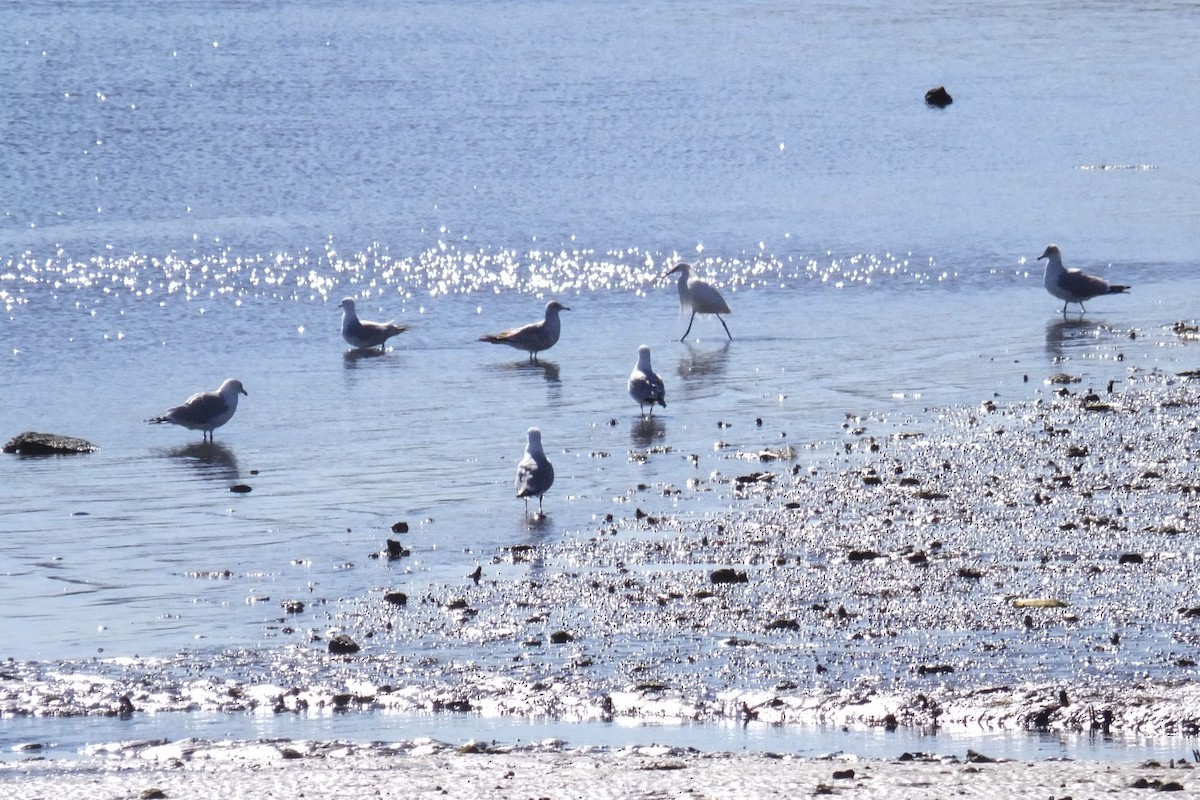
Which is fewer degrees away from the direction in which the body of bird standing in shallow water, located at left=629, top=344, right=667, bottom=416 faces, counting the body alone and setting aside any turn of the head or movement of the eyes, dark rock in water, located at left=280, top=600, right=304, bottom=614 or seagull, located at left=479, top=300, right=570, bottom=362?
the seagull

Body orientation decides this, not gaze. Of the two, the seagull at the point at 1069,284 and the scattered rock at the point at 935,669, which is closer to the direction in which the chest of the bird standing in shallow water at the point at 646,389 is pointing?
the seagull

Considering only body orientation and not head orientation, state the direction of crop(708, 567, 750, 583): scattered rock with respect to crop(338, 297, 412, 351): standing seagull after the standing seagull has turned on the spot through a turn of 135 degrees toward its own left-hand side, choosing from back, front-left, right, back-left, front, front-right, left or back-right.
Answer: front-right

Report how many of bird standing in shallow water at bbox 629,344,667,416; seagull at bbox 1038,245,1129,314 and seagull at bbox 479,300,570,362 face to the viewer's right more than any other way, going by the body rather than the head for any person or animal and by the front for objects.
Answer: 1

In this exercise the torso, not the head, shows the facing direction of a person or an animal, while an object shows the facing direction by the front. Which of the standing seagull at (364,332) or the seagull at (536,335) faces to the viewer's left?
the standing seagull

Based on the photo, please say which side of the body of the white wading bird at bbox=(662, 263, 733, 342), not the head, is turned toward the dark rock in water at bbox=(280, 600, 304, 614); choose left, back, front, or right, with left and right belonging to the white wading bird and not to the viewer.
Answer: left

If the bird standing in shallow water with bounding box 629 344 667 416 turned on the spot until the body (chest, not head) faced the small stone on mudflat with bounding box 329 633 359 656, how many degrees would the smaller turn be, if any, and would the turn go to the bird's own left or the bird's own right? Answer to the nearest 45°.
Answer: approximately 135° to the bird's own left

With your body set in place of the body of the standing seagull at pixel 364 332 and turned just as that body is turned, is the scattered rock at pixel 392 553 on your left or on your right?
on your left

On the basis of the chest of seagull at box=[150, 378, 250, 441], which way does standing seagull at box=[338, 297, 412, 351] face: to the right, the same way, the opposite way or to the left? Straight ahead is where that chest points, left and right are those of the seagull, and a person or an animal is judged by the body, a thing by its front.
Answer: the opposite way

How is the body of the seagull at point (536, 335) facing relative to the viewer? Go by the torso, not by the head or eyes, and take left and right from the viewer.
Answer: facing to the right of the viewer

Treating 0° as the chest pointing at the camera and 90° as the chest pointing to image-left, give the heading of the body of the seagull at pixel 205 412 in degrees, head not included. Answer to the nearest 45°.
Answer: approximately 270°

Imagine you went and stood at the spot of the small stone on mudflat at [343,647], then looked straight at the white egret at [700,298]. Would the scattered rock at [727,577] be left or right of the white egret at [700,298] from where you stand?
right

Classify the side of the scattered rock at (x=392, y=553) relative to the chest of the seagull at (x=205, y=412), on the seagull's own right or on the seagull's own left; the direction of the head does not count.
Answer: on the seagull's own right
